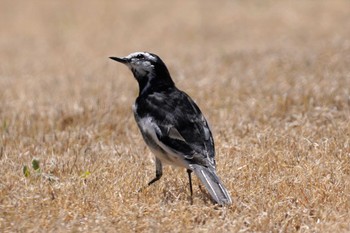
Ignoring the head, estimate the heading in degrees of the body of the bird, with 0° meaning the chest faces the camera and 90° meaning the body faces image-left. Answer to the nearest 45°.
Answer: approximately 135°
